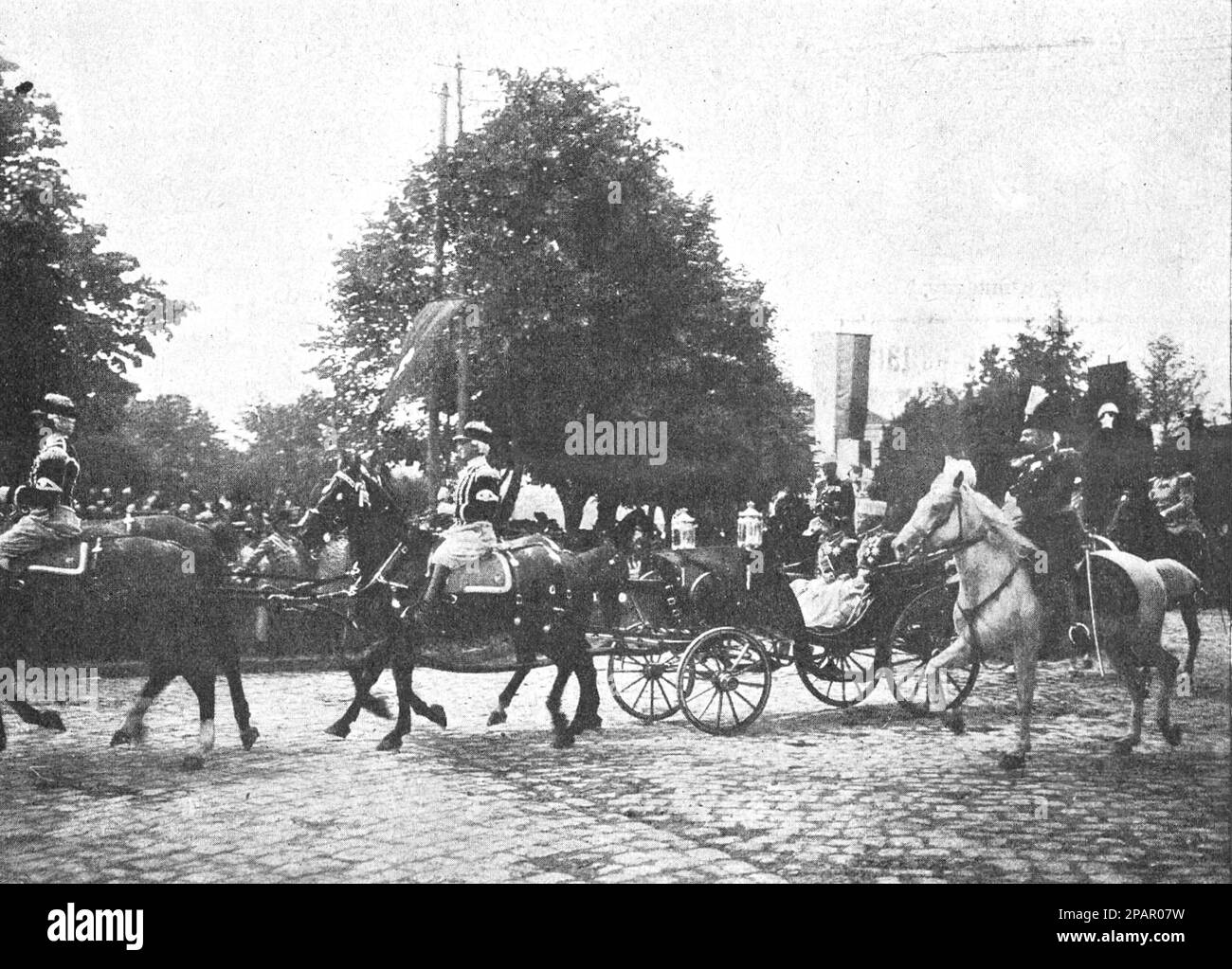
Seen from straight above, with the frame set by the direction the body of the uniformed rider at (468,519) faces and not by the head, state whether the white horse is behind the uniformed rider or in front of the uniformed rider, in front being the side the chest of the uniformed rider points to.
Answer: behind

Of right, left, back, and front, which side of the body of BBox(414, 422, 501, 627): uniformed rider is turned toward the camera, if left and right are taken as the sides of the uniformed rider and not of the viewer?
left

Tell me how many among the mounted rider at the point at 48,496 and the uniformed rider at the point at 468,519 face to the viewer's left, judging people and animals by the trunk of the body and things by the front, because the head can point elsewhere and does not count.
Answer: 2

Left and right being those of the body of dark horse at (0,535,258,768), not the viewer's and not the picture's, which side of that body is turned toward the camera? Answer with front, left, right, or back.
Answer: left

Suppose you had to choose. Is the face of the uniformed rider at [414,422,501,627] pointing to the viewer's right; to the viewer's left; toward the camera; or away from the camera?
to the viewer's left
